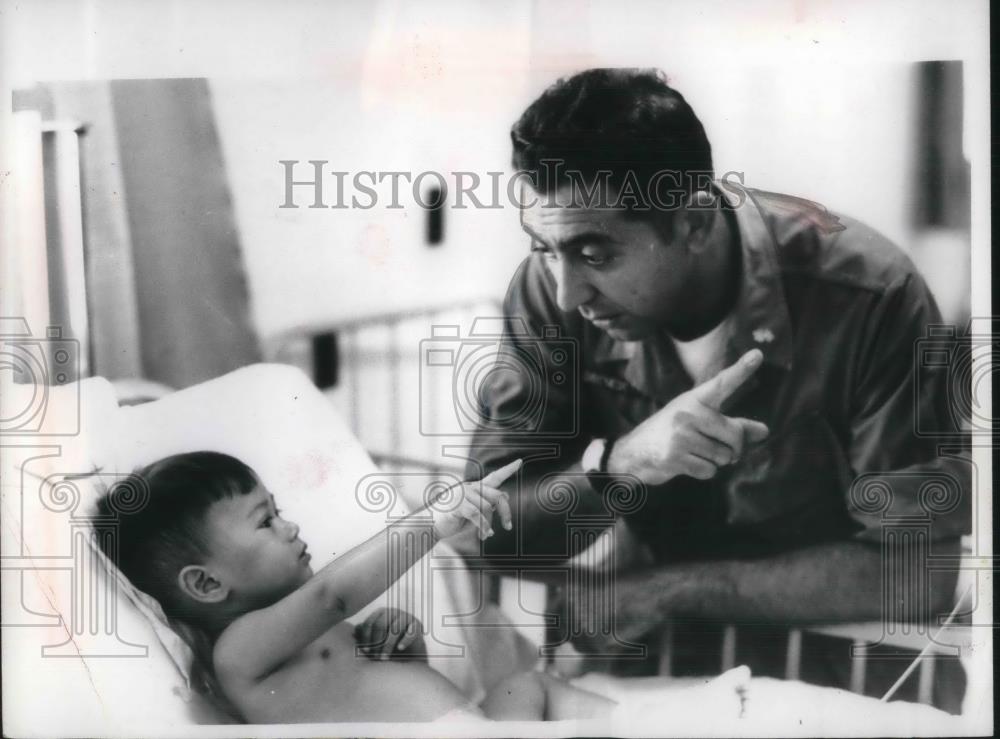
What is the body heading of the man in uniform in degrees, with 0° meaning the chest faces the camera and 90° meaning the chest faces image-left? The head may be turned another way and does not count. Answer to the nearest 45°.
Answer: approximately 45°

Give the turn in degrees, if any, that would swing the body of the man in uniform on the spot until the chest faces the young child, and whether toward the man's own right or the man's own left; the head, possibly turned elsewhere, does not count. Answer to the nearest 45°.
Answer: approximately 45° to the man's own right

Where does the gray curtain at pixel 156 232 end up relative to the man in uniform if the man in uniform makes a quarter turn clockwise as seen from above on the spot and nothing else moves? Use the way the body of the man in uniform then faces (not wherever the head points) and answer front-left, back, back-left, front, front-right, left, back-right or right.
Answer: front-left
